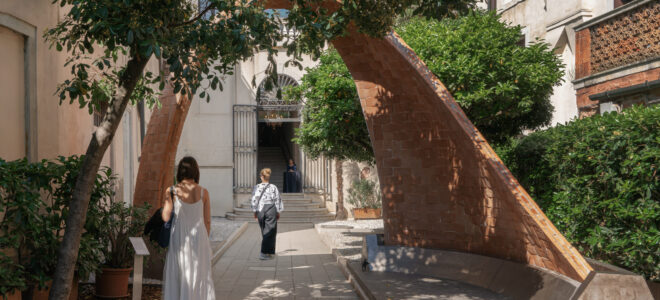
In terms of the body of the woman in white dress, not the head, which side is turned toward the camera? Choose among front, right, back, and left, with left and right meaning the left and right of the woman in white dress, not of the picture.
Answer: back

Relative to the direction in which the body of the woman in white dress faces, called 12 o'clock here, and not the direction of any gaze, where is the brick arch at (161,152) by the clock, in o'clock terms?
The brick arch is roughly at 12 o'clock from the woman in white dress.

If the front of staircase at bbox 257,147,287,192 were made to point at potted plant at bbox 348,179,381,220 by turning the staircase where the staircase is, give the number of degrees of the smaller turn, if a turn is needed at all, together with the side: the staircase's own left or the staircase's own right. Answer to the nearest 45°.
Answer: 0° — it already faces it

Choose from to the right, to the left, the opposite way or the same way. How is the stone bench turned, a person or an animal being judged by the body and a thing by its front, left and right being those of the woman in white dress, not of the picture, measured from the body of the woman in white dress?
to the left

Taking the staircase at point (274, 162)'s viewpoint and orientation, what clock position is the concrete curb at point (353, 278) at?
The concrete curb is roughly at 12 o'clock from the staircase.

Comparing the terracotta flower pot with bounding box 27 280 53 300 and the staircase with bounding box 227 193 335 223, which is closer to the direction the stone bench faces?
the terracotta flower pot

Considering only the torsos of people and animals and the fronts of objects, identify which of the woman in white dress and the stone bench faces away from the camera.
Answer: the woman in white dress

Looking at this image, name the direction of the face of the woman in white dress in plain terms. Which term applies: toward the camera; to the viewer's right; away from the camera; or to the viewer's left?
away from the camera

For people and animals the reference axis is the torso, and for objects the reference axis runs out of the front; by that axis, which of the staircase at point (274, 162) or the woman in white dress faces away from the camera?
the woman in white dress

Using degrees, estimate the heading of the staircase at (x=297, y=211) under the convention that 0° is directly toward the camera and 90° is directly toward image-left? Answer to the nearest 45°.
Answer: approximately 0°

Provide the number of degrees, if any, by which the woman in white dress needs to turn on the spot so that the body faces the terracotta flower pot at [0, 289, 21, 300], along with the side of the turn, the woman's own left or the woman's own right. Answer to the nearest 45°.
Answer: approximately 135° to the woman's own left
